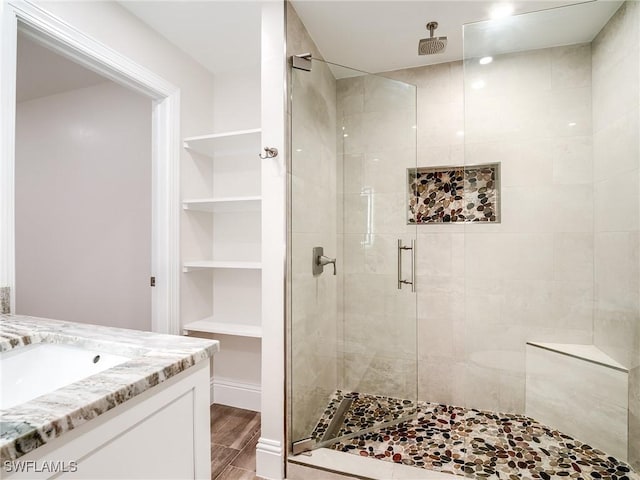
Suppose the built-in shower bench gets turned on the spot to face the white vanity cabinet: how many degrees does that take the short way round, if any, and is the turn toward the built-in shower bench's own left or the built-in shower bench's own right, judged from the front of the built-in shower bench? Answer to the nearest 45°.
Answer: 0° — it already faces it

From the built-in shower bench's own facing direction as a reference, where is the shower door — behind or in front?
in front

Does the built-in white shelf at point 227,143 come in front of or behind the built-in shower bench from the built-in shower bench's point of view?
in front

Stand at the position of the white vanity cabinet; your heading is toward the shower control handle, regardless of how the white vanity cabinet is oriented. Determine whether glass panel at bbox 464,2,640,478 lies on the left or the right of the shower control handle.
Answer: right

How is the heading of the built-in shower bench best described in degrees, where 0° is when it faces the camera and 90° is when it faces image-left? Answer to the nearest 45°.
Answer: approximately 45°
